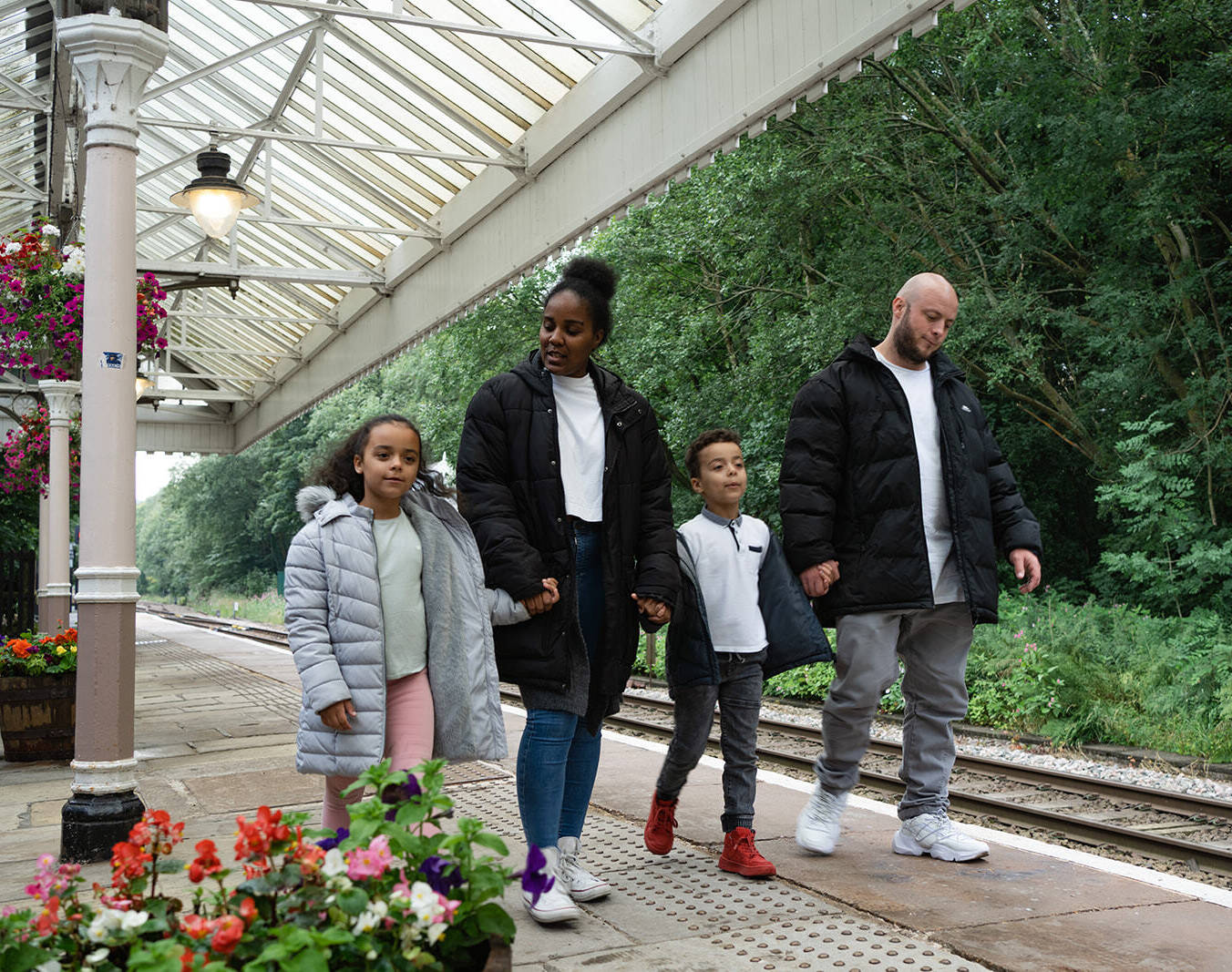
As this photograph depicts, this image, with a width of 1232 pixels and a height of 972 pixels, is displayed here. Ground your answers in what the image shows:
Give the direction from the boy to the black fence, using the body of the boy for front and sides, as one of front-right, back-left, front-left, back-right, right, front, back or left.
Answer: back

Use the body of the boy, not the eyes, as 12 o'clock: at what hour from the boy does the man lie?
The man is roughly at 10 o'clock from the boy.

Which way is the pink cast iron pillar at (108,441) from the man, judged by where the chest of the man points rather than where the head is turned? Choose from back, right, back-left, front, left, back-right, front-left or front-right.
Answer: back-right

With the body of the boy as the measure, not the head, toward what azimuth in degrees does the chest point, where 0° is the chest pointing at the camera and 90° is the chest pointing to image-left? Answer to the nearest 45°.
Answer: approximately 315°

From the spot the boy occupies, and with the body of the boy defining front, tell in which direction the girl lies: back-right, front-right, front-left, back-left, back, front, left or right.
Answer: right

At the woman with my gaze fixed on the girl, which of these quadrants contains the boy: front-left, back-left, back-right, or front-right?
back-right

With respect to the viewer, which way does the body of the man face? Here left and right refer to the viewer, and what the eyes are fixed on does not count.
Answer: facing the viewer and to the right of the viewer
